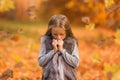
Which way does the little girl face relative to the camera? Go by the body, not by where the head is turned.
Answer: toward the camera

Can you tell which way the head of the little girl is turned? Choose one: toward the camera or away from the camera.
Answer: toward the camera

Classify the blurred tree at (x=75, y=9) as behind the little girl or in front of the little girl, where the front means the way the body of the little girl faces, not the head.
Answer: behind

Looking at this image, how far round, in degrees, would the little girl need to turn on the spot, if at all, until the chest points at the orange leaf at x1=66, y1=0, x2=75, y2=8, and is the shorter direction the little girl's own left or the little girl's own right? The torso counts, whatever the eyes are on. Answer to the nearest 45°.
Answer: approximately 180°
